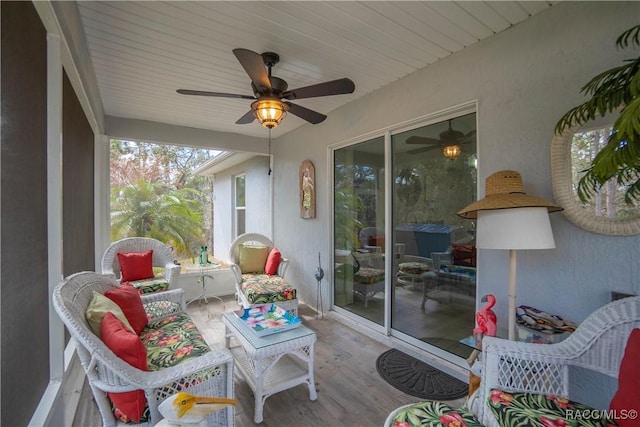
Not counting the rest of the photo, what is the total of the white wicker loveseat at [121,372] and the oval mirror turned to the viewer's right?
1

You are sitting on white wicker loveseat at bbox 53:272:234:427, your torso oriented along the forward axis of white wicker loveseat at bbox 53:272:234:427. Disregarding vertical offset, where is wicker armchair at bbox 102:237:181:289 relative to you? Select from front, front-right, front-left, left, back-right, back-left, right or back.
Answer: left

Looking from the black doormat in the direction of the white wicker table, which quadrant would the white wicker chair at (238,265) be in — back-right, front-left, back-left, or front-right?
front-right

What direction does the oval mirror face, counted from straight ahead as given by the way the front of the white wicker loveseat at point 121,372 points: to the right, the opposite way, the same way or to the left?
the opposite way

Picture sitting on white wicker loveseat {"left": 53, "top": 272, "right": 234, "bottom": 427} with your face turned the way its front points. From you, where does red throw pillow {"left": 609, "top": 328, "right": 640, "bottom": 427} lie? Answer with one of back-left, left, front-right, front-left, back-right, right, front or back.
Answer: front-right

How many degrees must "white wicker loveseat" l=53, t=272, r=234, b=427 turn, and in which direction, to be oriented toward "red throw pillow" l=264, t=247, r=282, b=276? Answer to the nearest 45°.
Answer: approximately 45° to its left

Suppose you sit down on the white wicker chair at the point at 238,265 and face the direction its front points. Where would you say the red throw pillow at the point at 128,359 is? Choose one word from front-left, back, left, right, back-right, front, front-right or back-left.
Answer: front-right

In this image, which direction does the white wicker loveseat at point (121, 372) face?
to the viewer's right

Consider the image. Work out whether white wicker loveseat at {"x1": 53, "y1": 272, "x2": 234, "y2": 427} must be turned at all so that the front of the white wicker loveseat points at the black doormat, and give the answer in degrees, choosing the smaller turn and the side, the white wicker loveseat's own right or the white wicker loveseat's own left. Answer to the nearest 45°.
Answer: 0° — it already faces it

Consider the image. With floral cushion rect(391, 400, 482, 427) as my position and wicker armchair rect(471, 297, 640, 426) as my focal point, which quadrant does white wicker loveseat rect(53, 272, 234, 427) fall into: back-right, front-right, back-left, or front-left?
back-left

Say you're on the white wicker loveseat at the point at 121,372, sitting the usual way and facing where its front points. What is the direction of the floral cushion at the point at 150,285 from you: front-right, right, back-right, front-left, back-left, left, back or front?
left

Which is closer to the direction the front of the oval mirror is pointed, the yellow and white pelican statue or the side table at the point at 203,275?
the yellow and white pelican statue

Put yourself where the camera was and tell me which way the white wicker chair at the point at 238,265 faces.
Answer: facing the viewer and to the right of the viewer
